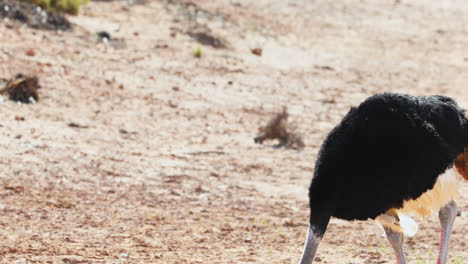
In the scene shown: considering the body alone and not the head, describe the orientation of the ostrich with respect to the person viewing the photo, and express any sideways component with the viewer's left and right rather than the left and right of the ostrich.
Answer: facing to the left of the viewer

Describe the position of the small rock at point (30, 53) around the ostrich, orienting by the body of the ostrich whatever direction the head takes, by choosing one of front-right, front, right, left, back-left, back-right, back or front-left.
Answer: front-right

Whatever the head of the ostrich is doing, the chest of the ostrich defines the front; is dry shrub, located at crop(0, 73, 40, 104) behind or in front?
in front

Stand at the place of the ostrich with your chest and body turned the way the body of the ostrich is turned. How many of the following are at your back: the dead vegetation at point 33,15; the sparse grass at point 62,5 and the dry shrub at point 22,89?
0

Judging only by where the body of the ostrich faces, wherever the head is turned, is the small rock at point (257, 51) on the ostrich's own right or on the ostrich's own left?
on the ostrich's own right

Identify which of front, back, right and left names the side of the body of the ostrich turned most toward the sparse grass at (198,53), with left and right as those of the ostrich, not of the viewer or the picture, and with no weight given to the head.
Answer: right

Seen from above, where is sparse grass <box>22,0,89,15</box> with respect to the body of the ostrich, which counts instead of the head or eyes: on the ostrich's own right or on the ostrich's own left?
on the ostrich's own right

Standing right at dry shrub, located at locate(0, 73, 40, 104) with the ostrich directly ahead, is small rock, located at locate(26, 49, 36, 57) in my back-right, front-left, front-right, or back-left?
back-left

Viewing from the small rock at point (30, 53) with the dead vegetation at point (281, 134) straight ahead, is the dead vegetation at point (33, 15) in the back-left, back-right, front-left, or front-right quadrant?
back-left

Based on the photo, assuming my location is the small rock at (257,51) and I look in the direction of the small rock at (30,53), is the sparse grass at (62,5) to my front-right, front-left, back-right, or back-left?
front-right

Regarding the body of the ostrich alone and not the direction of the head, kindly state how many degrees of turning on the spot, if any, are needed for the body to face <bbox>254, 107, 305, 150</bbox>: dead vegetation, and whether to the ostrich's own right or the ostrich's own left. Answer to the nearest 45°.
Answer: approximately 90° to the ostrich's own right
